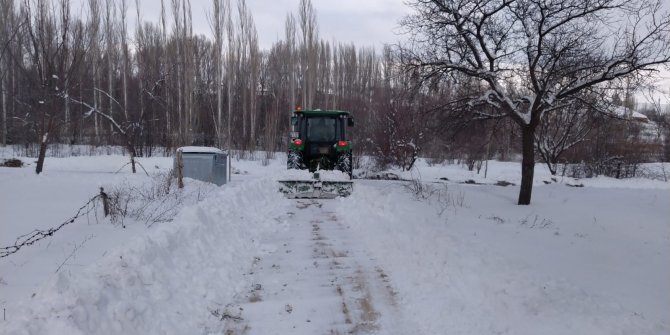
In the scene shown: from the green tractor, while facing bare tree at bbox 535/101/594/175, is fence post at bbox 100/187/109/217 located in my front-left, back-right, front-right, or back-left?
back-right

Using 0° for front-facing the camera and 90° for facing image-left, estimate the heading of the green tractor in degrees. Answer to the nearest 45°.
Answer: approximately 180°

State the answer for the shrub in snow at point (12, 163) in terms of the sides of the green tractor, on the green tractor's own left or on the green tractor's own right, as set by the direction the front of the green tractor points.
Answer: on the green tractor's own left

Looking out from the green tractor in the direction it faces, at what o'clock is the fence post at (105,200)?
The fence post is roughly at 7 o'clock from the green tractor.

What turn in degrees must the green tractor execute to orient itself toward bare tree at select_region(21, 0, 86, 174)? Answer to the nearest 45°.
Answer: approximately 90° to its left

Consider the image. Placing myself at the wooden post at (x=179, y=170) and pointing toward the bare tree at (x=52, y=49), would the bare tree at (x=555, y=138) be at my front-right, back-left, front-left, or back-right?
back-right

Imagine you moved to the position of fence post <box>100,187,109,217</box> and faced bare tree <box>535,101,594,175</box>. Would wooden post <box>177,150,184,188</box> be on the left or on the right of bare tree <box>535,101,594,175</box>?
left
